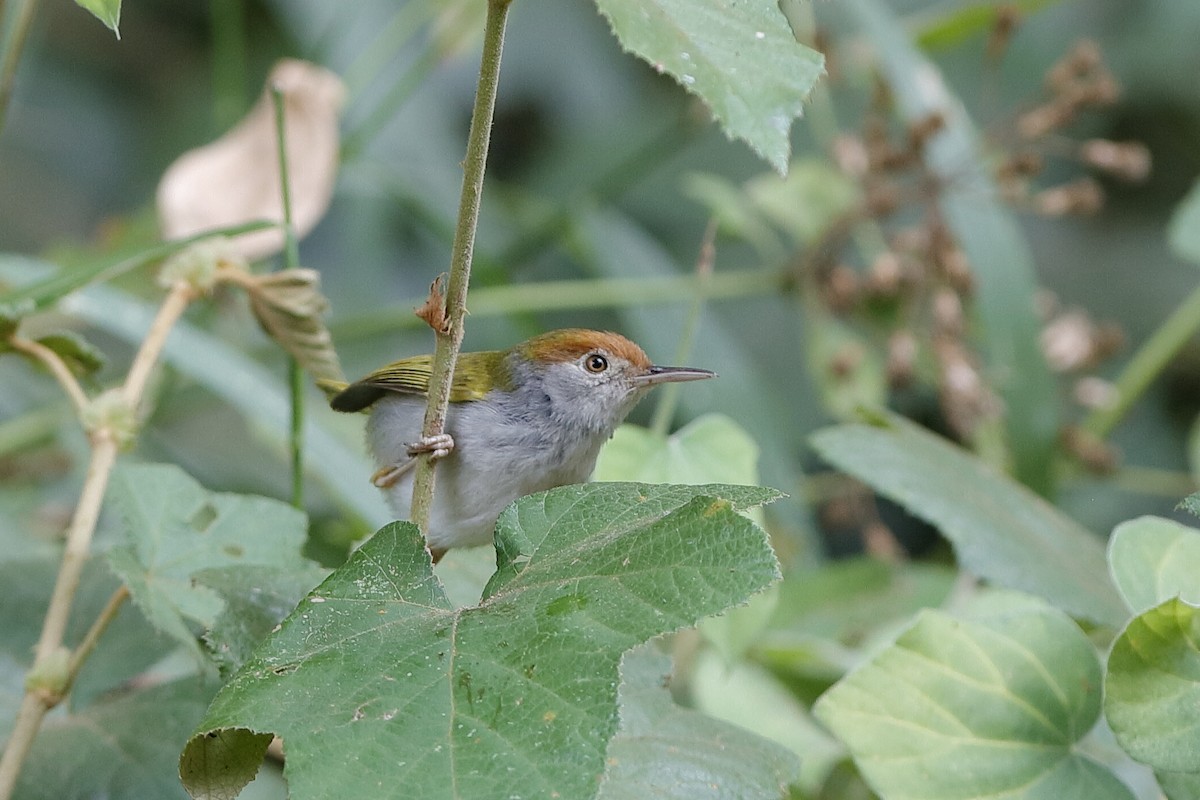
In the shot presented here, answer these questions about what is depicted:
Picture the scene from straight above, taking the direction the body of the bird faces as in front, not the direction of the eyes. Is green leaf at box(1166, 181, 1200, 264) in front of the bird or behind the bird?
in front

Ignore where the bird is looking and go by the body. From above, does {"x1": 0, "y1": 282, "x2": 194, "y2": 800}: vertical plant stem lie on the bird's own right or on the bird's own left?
on the bird's own right

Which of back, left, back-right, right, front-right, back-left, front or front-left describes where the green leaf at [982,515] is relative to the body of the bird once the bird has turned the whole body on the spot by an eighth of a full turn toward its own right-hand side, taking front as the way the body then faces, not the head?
left

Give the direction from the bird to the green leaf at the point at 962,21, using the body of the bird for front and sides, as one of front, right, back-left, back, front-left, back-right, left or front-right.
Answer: front-left

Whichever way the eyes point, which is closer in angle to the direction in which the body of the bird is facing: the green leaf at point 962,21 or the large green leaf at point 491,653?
the green leaf

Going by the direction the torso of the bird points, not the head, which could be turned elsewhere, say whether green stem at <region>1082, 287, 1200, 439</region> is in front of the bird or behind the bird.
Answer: in front

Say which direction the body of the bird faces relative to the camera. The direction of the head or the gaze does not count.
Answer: to the viewer's right
